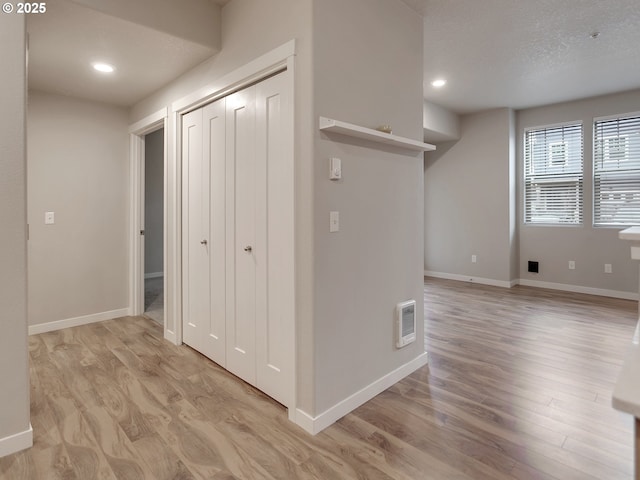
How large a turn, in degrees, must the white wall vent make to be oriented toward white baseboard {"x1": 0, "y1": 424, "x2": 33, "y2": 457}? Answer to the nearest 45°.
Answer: approximately 90° to its right

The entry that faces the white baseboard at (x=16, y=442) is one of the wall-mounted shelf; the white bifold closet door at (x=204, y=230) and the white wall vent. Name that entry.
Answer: the white bifold closet door

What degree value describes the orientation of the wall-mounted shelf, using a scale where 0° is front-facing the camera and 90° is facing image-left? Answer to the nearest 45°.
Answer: approximately 315°

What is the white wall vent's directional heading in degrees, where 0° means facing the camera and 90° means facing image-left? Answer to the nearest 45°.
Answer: approximately 315°

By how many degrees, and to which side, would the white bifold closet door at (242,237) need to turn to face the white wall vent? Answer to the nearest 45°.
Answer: approximately 135° to its left

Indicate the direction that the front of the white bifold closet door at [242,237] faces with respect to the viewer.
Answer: facing the viewer and to the left of the viewer

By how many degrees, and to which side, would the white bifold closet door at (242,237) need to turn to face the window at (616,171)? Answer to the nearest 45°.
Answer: approximately 135° to its left

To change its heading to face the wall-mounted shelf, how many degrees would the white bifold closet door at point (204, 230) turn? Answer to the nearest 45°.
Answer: approximately 90° to its left

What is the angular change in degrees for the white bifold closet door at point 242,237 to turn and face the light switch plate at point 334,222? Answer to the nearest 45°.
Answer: approximately 90° to its left

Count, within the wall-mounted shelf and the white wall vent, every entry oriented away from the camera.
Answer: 0

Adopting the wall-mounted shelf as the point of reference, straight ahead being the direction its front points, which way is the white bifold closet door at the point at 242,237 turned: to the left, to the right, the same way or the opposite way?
to the right

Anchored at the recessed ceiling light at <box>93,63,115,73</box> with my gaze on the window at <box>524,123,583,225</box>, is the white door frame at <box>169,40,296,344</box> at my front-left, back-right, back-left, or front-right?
front-right

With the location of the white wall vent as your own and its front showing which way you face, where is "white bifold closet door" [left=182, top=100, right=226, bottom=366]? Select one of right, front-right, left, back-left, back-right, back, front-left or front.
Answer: back-right

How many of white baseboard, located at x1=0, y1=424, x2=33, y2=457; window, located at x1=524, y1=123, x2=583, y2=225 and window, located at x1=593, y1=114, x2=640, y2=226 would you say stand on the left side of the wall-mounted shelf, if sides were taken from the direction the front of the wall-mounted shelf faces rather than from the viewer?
2

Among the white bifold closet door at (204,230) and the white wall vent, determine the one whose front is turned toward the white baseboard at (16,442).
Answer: the white bifold closet door
